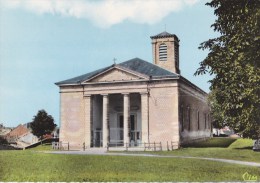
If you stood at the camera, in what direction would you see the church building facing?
facing the viewer and to the left of the viewer

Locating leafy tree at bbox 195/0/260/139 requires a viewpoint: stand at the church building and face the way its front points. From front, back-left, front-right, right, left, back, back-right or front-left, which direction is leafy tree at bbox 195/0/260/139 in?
front-left
